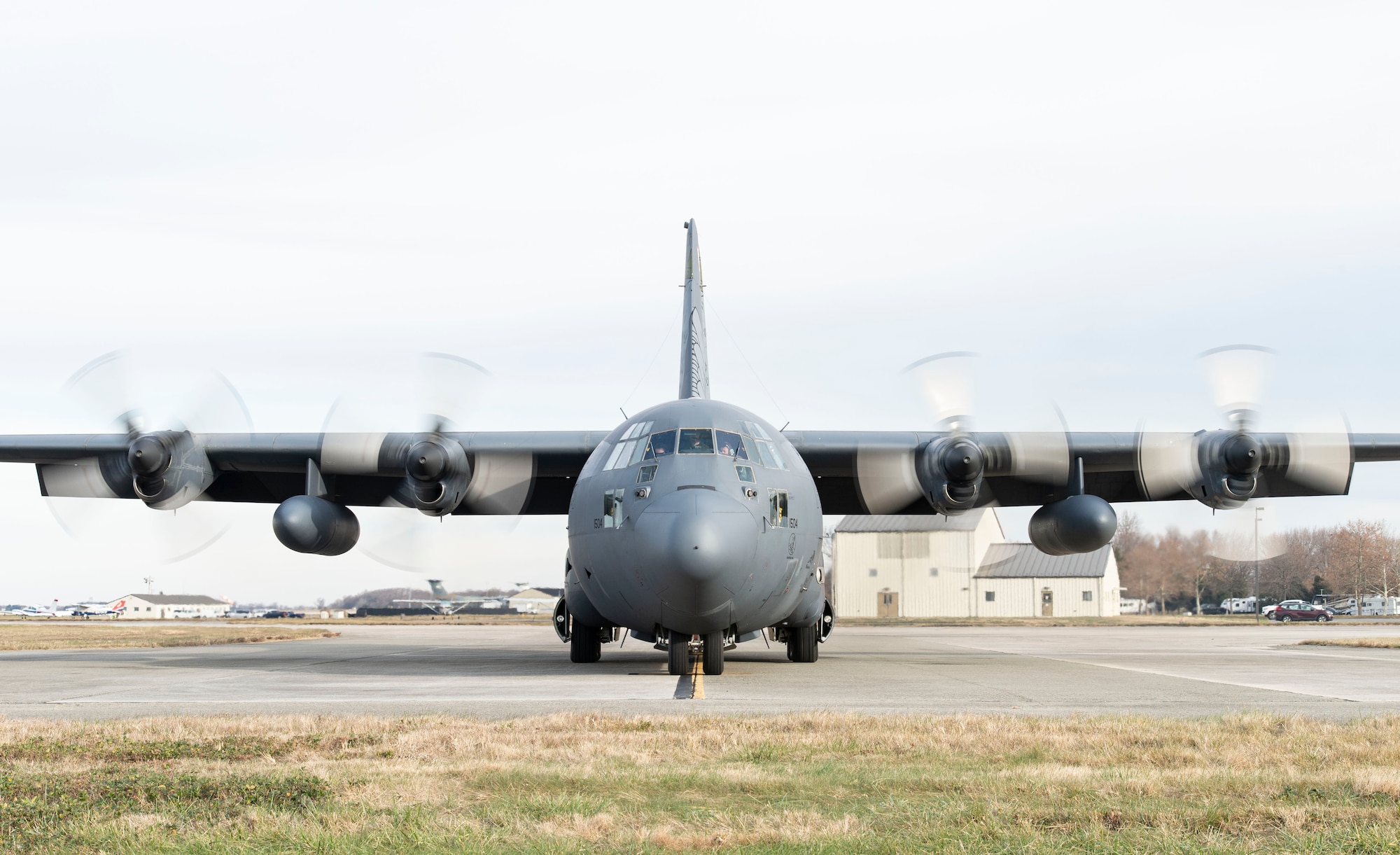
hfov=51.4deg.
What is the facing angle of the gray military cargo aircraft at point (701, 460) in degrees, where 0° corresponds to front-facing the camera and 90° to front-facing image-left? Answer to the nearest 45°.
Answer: approximately 0°
